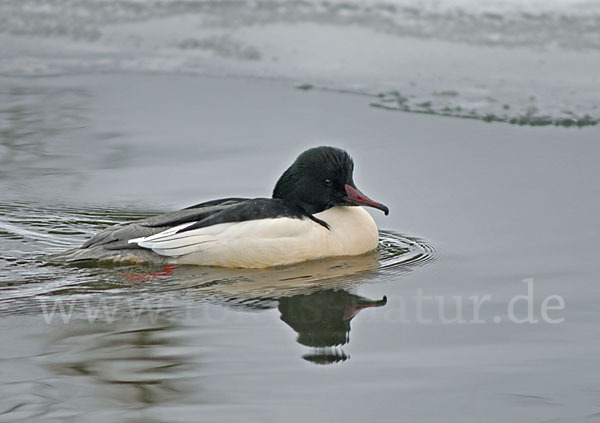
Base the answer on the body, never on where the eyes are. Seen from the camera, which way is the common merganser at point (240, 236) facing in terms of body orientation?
to the viewer's right
